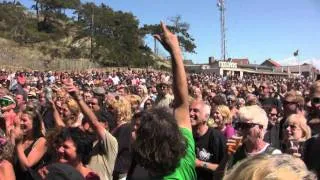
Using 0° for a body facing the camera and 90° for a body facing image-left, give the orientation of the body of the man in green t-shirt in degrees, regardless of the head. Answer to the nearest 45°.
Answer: approximately 135°

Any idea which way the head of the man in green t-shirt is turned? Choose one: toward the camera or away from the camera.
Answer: away from the camera
